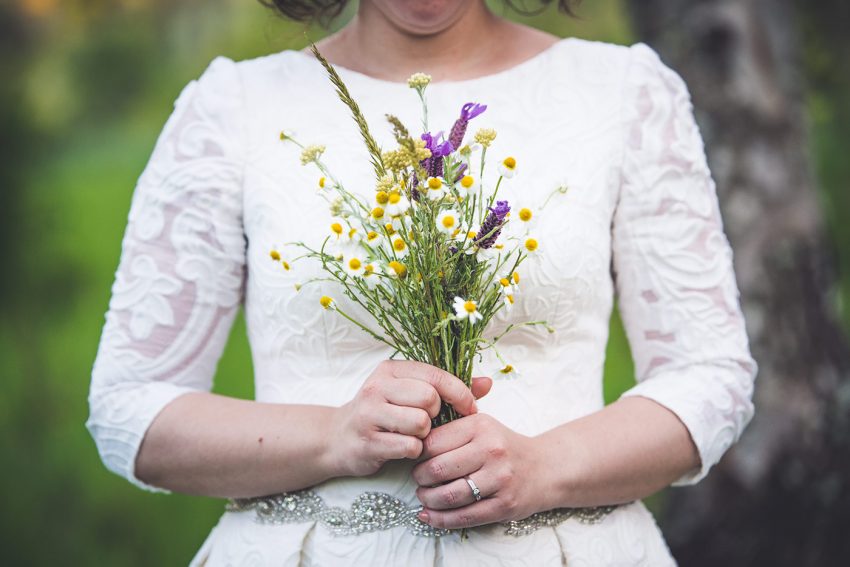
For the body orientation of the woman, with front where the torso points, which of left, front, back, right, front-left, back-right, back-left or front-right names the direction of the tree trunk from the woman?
back-left

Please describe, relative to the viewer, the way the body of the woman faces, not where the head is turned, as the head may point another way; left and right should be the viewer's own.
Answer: facing the viewer
